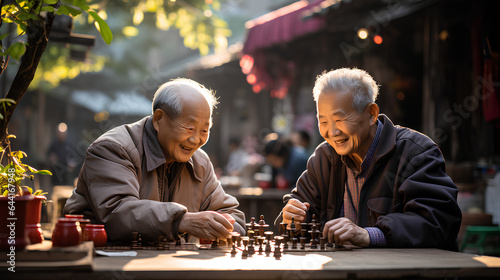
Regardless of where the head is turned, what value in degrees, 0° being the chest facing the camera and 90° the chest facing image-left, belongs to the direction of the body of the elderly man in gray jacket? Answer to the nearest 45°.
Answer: approximately 315°

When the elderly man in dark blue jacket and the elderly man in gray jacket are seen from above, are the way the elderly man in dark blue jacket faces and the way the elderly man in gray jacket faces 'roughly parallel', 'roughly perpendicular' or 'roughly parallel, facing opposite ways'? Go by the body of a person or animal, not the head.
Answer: roughly perpendicular

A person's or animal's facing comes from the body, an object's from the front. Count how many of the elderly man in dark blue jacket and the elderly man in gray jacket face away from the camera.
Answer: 0

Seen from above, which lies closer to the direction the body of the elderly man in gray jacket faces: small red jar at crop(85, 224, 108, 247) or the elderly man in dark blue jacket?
the elderly man in dark blue jacket

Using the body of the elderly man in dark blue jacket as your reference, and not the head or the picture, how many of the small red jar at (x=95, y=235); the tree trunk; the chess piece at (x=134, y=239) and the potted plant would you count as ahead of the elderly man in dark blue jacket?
4

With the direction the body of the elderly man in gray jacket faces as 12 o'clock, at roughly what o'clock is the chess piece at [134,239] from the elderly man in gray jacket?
The chess piece is roughly at 2 o'clock from the elderly man in gray jacket.

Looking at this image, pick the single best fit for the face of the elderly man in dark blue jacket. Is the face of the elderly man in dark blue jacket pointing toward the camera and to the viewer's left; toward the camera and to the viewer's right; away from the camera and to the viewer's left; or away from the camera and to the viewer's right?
toward the camera and to the viewer's left

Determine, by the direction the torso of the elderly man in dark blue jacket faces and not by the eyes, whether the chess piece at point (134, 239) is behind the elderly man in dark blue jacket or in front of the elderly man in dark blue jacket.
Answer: in front

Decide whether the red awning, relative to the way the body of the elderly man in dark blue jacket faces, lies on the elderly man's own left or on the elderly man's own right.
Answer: on the elderly man's own right

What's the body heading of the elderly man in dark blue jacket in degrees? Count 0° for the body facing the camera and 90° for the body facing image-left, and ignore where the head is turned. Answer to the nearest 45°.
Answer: approximately 45°

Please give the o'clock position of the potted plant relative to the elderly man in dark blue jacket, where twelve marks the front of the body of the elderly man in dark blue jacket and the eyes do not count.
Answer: The potted plant is roughly at 12 o'clock from the elderly man in dark blue jacket.
